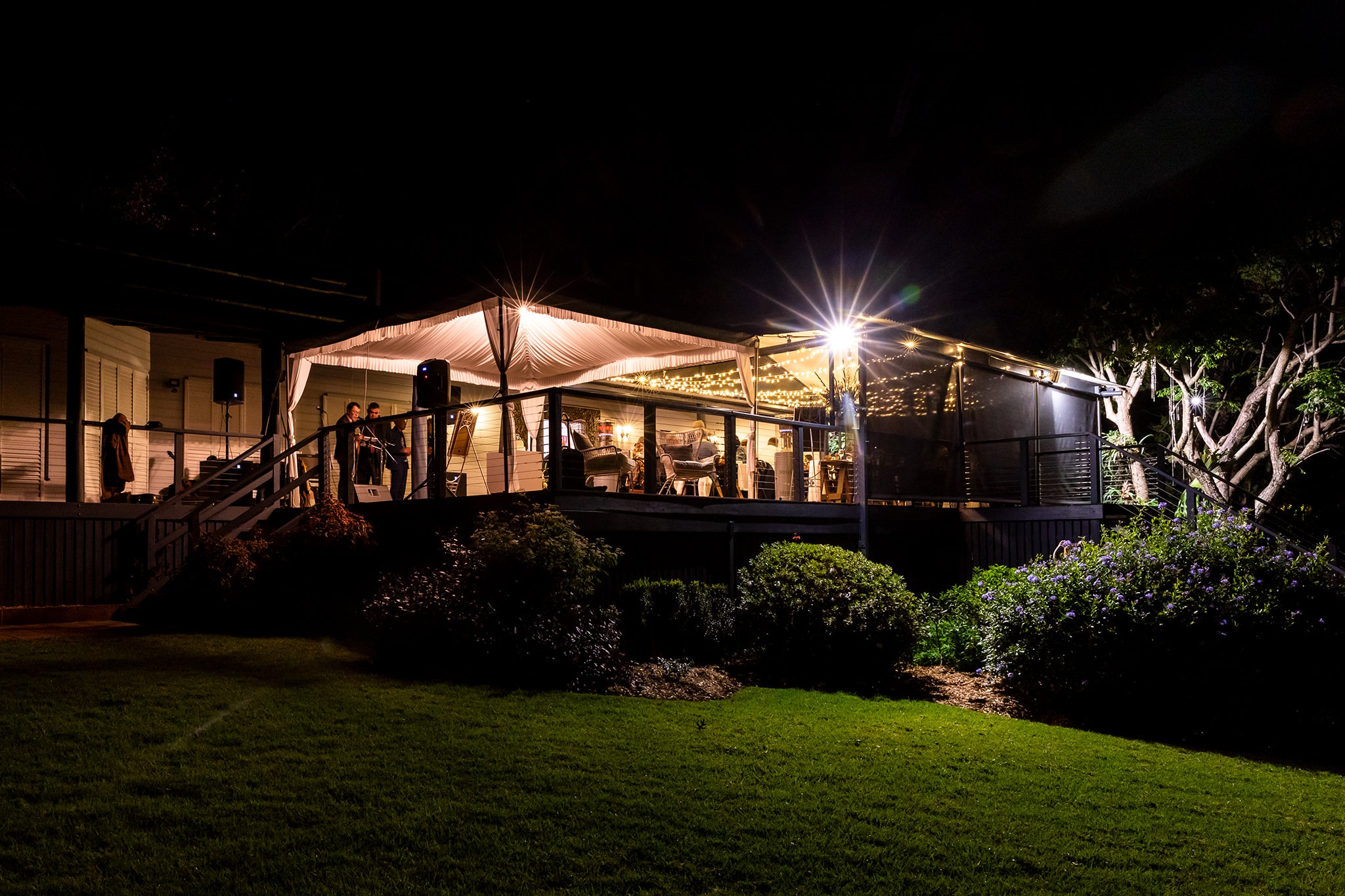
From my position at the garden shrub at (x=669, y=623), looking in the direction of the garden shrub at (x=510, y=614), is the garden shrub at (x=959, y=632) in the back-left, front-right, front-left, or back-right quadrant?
back-left

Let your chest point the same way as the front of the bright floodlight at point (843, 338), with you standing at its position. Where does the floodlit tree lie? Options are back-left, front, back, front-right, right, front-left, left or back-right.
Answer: back-left

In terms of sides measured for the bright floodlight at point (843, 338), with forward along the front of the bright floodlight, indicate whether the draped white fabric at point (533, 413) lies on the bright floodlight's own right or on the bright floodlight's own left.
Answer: on the bright floodlight's own right

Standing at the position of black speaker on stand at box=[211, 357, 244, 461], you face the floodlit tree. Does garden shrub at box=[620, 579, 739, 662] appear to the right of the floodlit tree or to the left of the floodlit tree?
right

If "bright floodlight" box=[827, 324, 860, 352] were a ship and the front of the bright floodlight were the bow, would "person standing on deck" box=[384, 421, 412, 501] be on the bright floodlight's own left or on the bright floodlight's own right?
on the bright floodlight's own right

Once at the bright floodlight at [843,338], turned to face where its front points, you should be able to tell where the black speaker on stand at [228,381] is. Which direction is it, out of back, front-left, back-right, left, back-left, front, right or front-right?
right

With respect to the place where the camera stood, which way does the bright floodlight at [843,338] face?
facing the viewer

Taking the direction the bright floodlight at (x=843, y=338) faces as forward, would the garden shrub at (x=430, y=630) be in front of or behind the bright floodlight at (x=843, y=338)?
in front

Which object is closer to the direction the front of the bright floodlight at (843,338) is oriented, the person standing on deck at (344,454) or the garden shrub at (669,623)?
the garden shrub

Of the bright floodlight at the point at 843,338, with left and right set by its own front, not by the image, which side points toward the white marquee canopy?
right

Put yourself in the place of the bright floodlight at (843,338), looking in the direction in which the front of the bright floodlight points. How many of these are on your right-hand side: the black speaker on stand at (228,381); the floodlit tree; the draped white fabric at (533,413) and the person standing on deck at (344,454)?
3

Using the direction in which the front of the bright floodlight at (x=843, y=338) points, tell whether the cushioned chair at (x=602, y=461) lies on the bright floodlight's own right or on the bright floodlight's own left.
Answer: on the bright floodlight's own right

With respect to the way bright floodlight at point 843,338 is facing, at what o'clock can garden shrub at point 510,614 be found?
The garden shrub is roughly at 1 o'clock from the bright floodlight.

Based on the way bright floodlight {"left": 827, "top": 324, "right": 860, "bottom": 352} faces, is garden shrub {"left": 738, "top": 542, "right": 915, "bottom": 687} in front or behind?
in front

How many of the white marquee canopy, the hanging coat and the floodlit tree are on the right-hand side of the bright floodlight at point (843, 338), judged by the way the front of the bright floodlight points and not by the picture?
2

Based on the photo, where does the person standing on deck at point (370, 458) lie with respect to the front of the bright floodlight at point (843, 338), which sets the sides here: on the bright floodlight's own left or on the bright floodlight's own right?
on the bright floodlight's own right

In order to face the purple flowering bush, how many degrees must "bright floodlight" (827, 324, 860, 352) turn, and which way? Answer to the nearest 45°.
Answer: approximately 45° to its left

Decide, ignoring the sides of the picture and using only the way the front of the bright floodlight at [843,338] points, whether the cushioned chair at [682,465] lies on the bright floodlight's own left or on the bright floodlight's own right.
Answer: on the bright floodlight's own right
